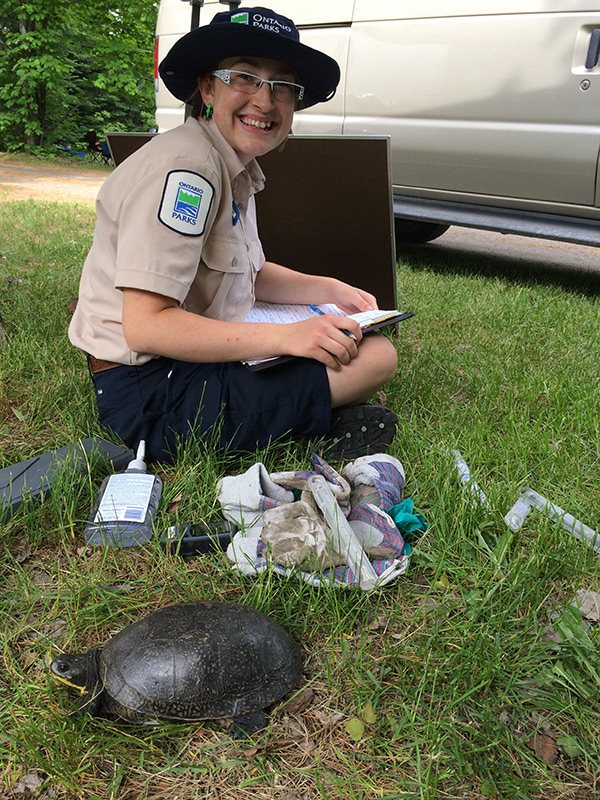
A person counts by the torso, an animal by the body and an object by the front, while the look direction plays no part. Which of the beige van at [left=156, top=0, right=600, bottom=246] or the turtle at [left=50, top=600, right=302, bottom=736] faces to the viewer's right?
the beige van

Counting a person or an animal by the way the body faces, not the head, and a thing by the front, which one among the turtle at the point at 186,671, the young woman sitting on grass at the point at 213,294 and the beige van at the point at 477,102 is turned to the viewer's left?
the turtle

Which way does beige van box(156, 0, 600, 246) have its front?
to the viewer's right

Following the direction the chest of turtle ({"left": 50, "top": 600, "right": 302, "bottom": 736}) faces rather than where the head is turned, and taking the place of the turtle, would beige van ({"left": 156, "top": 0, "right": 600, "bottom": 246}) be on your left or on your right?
on your right

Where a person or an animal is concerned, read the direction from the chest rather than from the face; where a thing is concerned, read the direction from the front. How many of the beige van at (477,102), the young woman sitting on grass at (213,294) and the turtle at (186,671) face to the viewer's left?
1

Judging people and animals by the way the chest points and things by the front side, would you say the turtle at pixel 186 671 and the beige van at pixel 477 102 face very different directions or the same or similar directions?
very different directions

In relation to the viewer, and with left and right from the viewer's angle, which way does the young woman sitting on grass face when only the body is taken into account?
facing to the right of the viewer

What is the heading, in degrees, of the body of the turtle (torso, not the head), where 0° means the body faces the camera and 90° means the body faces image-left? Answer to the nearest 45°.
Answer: approximately 90°
